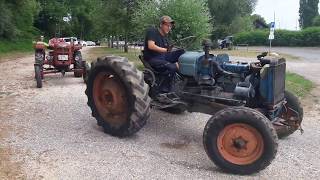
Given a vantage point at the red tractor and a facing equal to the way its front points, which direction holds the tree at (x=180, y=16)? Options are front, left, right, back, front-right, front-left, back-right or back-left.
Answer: back-left

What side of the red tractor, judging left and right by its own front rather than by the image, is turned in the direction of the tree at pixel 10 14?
back

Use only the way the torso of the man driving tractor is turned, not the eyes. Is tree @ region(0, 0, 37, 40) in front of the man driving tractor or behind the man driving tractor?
behind

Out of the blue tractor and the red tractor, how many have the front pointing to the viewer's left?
0

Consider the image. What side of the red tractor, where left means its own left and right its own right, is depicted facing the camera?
front

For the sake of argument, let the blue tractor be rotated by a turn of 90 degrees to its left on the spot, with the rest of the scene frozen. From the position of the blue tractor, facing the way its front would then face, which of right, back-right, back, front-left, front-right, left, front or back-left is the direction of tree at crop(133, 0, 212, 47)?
front-left

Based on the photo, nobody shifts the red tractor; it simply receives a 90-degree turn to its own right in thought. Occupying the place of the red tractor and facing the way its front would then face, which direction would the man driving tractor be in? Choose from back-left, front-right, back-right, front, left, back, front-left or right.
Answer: left

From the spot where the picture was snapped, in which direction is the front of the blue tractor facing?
facing the viewer and to the right of the viewer

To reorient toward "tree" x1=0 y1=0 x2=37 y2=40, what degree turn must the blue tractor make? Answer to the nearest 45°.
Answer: approximately 180°
